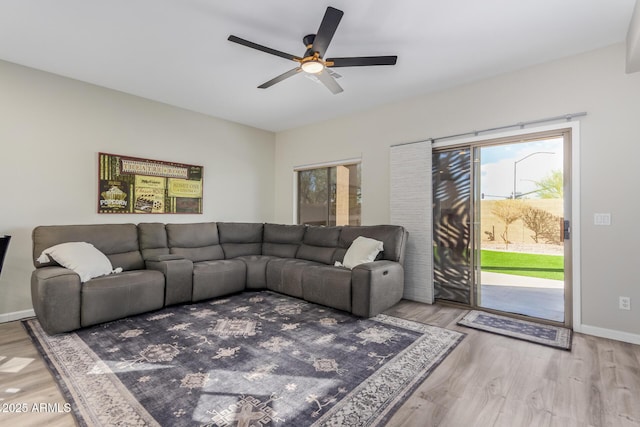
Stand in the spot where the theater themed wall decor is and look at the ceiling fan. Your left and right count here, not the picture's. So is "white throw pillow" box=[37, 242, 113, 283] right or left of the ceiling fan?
right

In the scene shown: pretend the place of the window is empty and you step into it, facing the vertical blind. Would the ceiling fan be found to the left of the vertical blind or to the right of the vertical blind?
right

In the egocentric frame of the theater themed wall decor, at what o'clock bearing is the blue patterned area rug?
The blue patterned area rug is roughly at 1 o'clock from the theater themed wall decor.

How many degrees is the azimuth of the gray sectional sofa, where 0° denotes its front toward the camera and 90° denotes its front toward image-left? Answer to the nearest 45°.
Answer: approximately 0°

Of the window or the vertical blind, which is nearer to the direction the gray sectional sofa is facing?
the vertical blind

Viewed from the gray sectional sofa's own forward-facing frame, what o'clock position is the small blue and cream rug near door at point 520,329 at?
The small blue and cream rug near door is roughly at 10 o'clock from the gray sectional sofa.

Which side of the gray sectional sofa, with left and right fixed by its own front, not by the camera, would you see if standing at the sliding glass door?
left

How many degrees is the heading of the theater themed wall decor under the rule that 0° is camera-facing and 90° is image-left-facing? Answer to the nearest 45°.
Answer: approximately 315°
